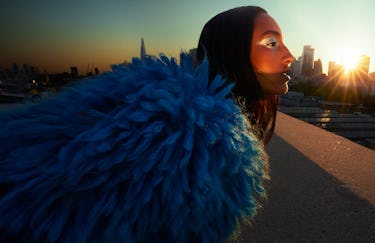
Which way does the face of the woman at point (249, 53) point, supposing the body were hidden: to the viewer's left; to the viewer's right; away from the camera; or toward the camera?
to the viewer's right

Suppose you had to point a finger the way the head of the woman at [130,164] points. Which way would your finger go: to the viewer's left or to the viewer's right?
to the viewer's right

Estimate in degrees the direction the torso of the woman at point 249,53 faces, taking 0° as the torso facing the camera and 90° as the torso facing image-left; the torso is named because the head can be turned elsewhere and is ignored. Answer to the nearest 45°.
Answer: approximately 270°

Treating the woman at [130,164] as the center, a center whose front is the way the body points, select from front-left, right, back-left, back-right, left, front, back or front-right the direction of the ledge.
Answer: front-left
